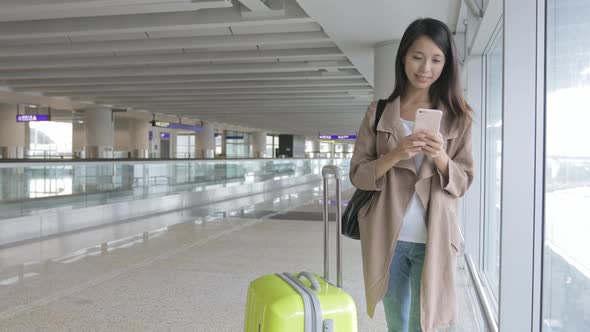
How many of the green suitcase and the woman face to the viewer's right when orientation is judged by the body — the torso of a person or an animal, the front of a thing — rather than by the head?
0

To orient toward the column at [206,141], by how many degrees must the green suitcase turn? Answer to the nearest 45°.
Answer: approximately 135° to its right

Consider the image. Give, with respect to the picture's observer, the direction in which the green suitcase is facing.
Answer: facing the viewer and to the left of the viewer

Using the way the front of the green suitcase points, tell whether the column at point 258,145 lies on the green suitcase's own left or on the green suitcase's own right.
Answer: on the green suitcase's own right

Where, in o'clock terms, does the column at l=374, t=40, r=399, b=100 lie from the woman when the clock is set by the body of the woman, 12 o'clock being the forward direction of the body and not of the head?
The column is roughly at 6 o'clock from the woman.

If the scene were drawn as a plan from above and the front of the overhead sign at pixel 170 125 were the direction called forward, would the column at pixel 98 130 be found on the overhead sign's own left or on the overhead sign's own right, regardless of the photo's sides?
on the overhead sign's own right

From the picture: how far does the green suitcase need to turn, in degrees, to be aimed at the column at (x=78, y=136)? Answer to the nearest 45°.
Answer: approximately 90° to its right

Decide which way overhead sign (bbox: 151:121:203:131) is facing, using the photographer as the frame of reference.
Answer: facing the viewer and to the right of the viewer

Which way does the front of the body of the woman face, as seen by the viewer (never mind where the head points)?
toward the camera

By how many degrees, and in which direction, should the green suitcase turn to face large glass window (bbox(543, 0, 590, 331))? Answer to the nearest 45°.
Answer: approximately 135° to its left

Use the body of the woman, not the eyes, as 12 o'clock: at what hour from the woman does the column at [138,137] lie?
The column is roughly at 5 o'clock from the woman.

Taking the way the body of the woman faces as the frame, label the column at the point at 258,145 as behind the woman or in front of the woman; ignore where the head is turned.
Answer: behind
